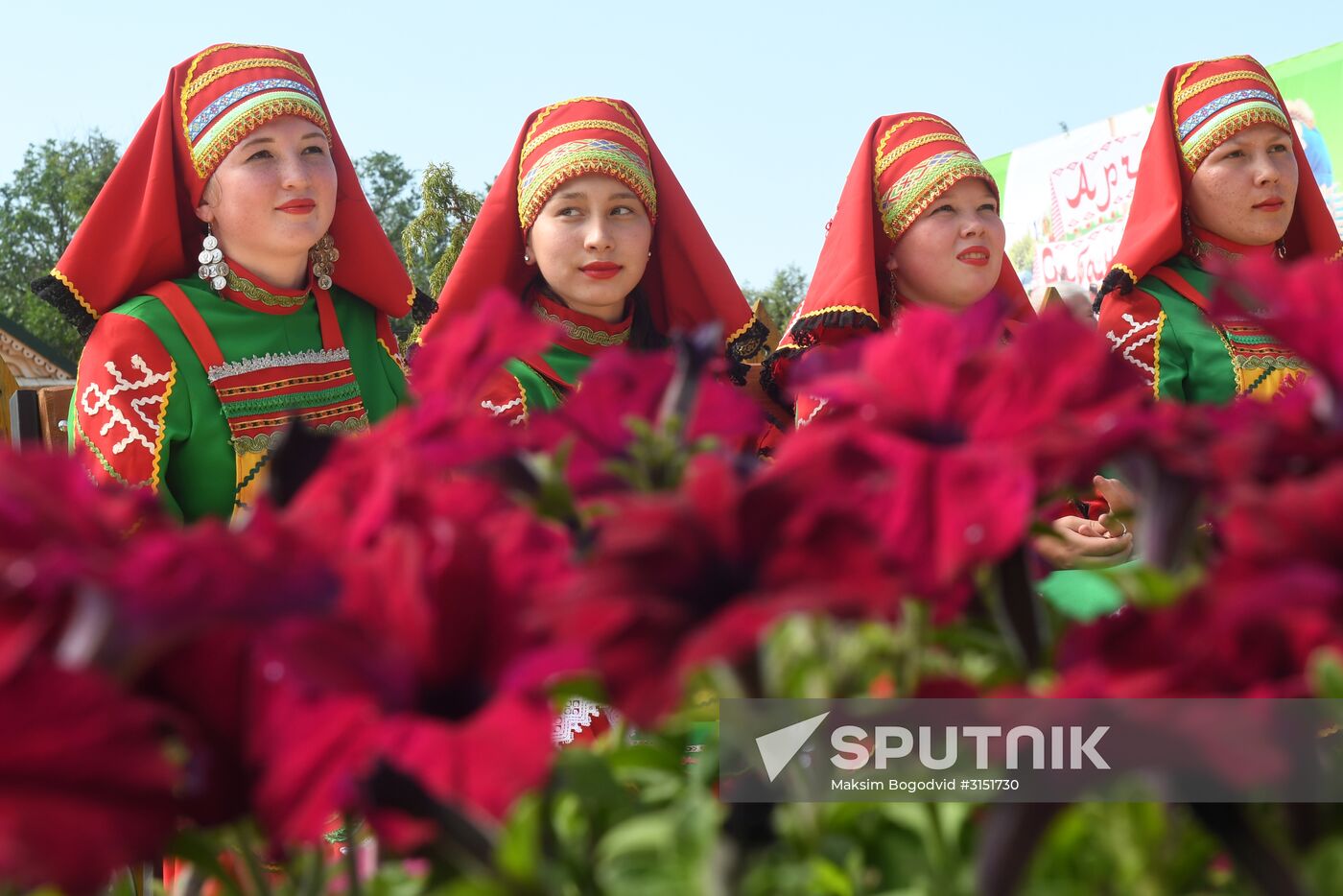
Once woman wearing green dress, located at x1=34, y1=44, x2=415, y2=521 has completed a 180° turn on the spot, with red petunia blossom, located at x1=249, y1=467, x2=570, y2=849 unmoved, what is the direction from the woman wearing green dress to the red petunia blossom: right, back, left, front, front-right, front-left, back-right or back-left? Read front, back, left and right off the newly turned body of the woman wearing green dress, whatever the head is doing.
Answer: back-left

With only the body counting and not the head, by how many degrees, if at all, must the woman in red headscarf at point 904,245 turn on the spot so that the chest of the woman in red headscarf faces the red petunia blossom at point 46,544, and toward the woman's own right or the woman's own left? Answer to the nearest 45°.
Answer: approximately 45° to the woman's own right

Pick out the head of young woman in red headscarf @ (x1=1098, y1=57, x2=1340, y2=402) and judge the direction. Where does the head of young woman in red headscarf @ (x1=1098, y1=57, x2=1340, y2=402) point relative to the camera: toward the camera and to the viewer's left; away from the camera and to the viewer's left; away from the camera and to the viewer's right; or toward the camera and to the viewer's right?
toward the camera and to the viewer's right

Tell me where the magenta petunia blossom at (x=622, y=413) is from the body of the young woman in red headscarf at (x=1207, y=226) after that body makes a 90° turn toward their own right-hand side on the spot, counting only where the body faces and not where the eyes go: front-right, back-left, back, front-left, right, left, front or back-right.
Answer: front-left

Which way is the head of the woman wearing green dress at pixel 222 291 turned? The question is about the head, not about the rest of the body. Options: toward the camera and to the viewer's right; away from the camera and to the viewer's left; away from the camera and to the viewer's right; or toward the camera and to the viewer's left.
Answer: toward the camera and to the viewer's right

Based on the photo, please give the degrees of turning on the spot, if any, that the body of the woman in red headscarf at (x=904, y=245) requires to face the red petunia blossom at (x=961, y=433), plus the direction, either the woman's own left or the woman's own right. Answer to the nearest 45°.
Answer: approximately 45° to the woman's own right

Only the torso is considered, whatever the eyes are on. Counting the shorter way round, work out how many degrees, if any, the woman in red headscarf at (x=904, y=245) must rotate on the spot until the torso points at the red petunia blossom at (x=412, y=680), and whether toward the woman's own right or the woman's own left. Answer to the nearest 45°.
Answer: approximately 45° to the woman's own right

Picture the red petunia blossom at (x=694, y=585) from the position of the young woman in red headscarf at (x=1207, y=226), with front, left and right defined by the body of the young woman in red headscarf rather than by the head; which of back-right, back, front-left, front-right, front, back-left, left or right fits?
front-right

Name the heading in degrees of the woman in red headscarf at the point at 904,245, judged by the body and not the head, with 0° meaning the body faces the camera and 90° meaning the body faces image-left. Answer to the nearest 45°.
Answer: approximately 315°

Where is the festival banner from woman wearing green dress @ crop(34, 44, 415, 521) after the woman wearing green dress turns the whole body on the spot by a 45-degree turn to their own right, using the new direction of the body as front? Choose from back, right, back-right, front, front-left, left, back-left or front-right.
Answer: back-left

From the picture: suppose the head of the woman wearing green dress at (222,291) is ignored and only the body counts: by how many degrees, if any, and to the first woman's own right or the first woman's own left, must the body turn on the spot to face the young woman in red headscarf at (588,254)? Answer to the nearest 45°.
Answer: approximately 45° to the first woman's own left

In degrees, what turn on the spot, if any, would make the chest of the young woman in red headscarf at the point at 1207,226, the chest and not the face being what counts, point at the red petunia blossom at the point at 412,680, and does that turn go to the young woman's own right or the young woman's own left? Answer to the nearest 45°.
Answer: approximately 45° to the young woman's own right

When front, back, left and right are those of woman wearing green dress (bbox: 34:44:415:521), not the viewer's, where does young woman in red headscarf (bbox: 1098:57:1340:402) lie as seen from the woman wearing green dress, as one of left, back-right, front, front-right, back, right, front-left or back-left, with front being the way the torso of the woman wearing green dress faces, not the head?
front-left

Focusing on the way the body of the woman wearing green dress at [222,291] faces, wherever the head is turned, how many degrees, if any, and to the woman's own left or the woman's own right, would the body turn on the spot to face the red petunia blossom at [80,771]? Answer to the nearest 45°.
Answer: approximately 45° to the woman's own right
